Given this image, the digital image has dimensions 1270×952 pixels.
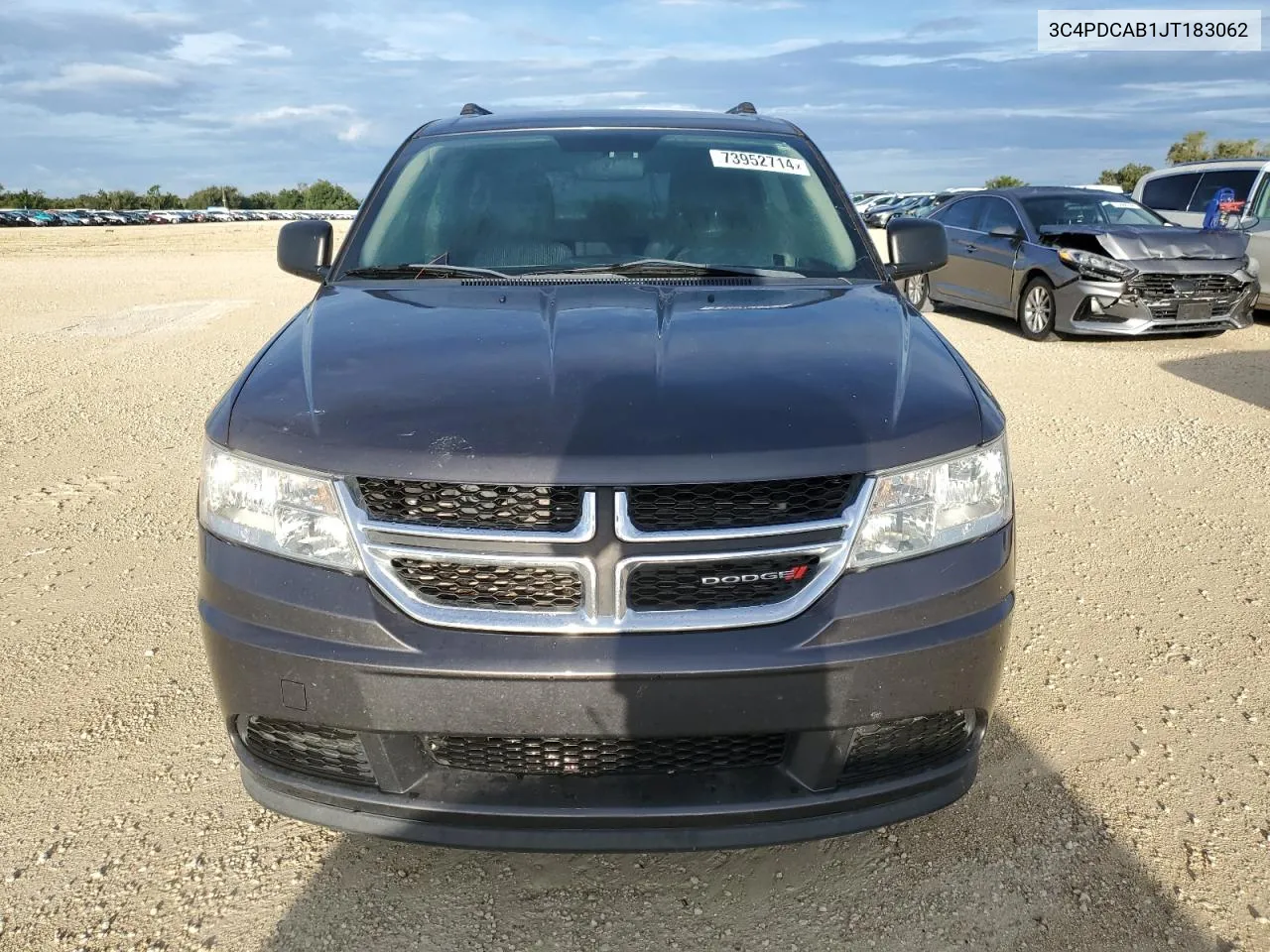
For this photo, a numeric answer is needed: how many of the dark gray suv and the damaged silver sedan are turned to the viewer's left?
0

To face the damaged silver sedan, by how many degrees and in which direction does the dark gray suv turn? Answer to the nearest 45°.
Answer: approximately 135° to its left

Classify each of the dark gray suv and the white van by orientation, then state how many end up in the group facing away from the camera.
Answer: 0

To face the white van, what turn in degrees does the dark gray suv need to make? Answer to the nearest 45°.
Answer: approximately 135° to its left

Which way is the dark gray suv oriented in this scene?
toward the camera

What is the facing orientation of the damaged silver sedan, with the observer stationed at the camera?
facing the viewer and to the right of the viewer

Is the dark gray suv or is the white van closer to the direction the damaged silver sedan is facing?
the dark gray suv

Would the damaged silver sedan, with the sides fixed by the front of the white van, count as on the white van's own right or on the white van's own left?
on the white van's own right

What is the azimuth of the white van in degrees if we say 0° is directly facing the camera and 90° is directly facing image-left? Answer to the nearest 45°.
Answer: approximately 315°

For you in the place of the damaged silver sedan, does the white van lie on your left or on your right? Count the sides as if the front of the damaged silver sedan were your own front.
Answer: on your left

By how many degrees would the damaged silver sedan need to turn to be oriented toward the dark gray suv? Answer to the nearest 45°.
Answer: approximately 45° to its right
